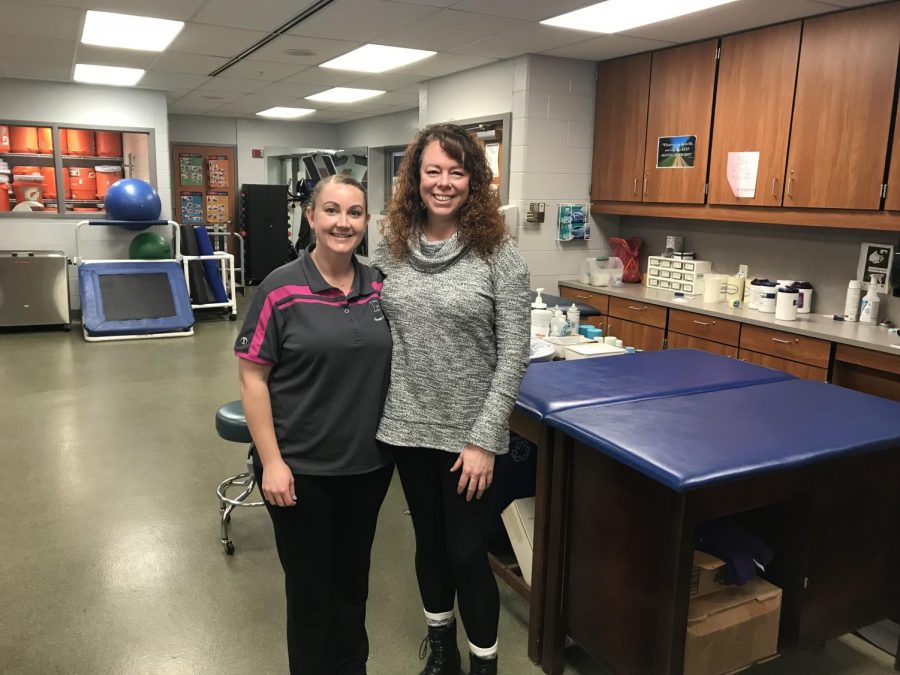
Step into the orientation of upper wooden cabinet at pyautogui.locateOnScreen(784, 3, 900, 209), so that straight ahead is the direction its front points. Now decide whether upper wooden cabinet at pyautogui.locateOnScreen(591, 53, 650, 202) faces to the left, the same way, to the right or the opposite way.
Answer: the same way

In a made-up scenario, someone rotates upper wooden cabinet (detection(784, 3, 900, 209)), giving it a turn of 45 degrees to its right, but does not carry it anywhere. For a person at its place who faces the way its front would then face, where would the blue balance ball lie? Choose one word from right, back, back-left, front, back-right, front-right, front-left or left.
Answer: front

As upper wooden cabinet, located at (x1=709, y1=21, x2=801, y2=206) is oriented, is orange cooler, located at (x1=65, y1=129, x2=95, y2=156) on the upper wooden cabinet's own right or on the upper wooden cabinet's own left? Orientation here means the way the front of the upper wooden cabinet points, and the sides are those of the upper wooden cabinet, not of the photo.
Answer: on the upper wooden cabinet's own right

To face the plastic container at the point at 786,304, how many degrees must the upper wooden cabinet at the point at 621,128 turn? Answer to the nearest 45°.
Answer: approximately 90° to its left

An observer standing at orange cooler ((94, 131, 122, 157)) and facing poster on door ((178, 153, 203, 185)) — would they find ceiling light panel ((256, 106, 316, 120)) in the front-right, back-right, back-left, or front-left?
front-right

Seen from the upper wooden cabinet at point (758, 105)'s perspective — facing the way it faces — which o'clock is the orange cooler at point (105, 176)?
The orange cooler is roughly at 2 o'clock from the upper wooden cabinet.

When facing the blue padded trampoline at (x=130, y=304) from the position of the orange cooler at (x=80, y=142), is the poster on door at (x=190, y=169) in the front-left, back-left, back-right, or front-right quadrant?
back-left

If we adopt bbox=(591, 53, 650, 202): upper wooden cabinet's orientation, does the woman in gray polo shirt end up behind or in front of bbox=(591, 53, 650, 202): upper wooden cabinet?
in front

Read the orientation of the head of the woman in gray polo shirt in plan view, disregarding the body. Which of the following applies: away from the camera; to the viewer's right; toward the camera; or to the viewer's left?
toward the camera

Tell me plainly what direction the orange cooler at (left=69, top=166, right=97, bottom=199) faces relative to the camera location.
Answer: facing the viewer

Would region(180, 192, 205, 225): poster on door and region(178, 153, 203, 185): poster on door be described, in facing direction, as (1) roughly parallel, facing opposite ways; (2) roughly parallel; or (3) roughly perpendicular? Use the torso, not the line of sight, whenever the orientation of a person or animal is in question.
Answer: roughly parallel

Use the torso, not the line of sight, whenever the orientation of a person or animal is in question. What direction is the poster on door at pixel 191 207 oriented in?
toward the camera

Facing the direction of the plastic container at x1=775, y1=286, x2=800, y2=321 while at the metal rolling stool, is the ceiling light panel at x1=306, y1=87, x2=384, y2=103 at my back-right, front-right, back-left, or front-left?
front-left

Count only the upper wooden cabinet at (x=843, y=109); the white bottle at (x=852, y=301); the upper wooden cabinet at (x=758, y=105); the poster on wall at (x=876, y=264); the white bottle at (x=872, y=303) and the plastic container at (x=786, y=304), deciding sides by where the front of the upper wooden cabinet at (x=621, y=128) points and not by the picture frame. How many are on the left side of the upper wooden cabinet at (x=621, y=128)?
6

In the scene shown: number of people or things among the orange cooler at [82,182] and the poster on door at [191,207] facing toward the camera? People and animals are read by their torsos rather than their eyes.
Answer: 2

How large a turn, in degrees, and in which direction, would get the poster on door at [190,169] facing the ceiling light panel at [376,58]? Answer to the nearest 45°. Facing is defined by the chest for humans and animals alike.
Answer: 0° — it already faces it

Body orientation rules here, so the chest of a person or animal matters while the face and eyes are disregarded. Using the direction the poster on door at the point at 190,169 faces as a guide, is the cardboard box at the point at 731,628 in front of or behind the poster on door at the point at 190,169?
in front

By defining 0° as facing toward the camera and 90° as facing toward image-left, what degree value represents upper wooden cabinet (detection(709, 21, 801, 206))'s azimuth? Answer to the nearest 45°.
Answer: approximately 45°
